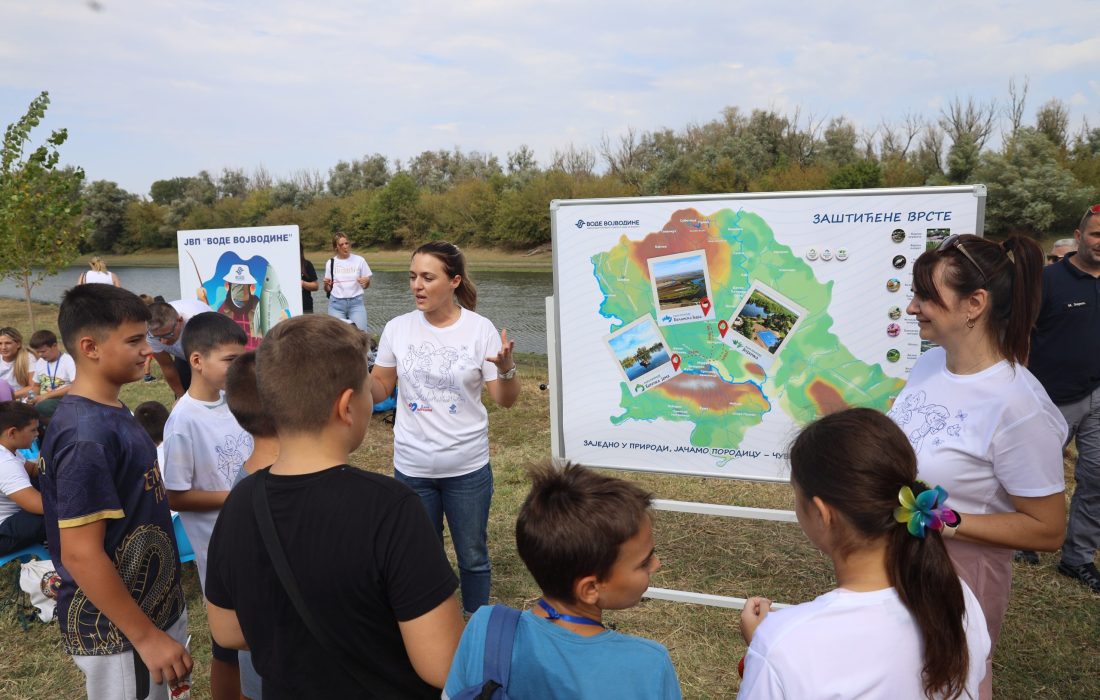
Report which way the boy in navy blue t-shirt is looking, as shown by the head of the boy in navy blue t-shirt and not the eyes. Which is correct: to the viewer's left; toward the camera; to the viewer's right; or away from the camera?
to the viewer's right

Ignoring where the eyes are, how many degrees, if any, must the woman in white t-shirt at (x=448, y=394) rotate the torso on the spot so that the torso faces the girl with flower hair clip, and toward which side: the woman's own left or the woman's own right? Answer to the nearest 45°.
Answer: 0° — they already face them

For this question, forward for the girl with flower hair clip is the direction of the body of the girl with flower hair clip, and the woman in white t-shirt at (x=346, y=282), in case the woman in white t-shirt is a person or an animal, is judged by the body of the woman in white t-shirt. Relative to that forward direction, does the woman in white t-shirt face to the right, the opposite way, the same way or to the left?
the opposite way

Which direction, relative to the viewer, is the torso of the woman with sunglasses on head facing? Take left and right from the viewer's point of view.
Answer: facing the viewer and to the left of the viewer

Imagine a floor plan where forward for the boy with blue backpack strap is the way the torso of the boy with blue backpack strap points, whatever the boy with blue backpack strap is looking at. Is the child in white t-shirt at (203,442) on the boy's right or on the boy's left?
on the boy's left

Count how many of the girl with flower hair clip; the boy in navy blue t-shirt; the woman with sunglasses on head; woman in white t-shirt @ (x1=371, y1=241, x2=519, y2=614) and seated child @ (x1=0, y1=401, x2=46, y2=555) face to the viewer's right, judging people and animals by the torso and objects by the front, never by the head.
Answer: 2

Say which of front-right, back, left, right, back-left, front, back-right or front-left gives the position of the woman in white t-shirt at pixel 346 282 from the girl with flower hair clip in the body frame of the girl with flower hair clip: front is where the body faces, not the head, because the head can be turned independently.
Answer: front

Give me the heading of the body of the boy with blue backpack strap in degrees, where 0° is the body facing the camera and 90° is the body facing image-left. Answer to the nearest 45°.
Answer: approximately 225°

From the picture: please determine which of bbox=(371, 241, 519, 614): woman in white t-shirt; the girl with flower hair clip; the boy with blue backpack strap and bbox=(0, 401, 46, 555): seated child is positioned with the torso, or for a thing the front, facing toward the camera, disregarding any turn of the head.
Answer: the woman in white t-shirt

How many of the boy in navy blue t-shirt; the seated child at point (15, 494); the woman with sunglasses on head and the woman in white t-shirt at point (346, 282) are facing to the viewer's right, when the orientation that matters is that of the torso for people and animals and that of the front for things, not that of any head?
2

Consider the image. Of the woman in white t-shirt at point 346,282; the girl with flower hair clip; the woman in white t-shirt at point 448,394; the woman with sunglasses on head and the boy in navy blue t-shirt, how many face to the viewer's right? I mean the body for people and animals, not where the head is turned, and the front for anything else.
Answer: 1

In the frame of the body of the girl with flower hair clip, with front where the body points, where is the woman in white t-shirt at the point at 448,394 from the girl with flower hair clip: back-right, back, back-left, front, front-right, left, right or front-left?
front

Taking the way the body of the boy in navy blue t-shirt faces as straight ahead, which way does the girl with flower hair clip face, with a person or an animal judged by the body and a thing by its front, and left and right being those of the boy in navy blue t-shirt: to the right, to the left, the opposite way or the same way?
to the left

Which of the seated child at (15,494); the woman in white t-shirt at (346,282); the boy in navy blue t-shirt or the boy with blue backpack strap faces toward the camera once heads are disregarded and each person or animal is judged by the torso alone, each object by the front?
the woman in white t-shirt

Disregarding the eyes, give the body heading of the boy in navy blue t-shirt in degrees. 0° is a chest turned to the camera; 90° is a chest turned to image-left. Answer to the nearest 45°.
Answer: approximately 270°

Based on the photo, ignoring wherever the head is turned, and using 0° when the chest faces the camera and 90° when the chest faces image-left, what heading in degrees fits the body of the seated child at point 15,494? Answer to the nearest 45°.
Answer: approximately 270°

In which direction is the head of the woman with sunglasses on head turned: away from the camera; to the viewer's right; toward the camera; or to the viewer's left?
to the viewer's left

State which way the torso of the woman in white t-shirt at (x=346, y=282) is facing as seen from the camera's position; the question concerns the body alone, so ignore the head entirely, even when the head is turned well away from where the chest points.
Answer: toward the camera

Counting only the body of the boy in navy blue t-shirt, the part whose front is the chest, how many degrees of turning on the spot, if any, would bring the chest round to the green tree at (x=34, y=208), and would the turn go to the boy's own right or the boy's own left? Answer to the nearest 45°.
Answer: approximately 90° to the boy's own left
